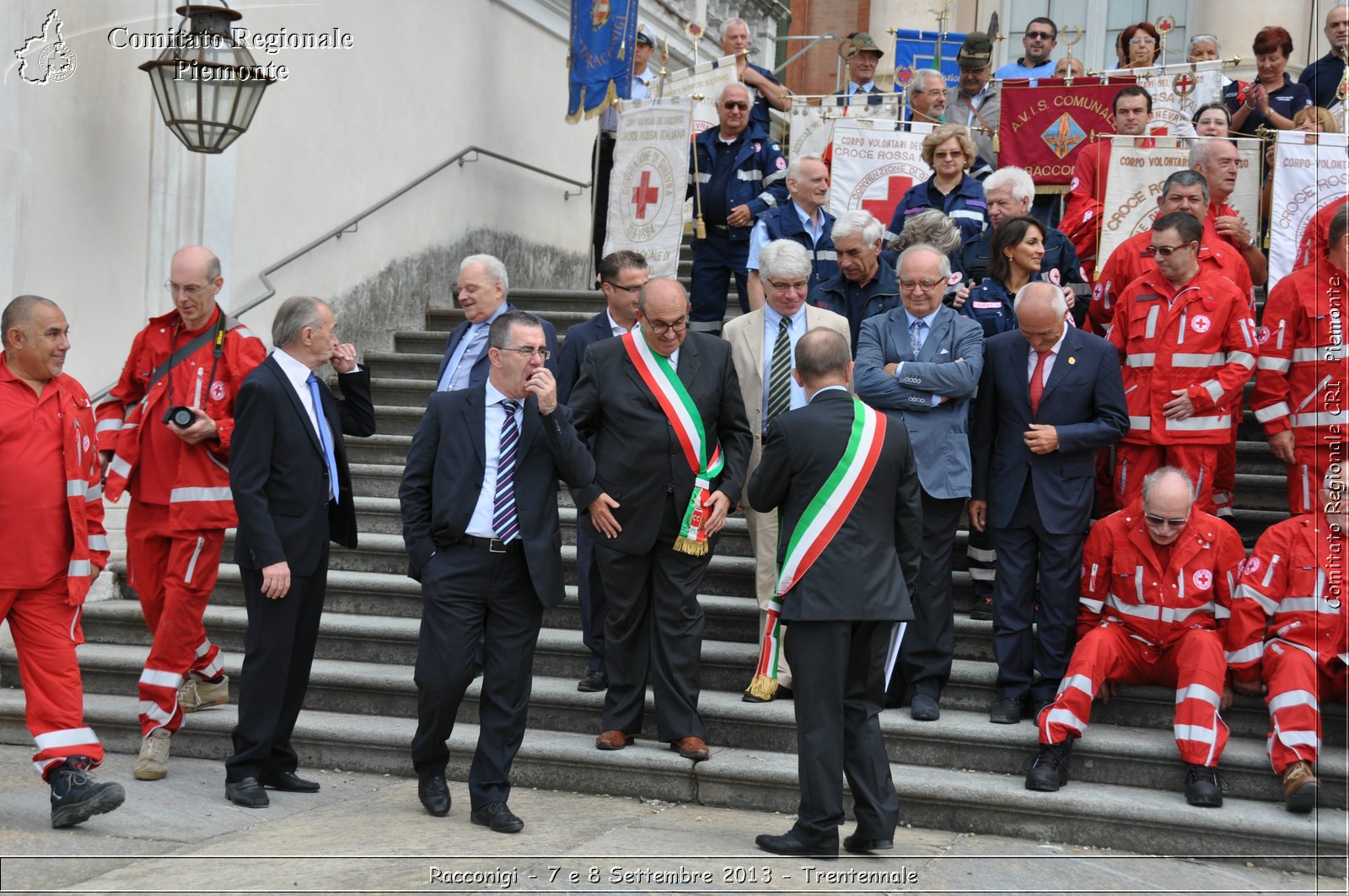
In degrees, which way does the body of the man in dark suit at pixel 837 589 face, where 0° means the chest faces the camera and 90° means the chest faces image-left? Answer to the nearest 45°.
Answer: approximately 135°

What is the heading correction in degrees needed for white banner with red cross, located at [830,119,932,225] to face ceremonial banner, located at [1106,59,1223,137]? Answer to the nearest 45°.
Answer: approximately 135° to its left

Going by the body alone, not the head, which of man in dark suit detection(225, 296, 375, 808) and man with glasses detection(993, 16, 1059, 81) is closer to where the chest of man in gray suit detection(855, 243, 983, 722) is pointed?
the man in dark suit

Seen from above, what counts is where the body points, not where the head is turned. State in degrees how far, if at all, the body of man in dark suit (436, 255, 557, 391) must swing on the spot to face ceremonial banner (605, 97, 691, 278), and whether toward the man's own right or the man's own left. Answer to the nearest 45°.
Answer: approximately 135° to the man's own right

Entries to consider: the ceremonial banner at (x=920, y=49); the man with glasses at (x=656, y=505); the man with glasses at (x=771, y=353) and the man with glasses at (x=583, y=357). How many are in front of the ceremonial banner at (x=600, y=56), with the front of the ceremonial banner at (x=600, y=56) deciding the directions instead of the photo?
3

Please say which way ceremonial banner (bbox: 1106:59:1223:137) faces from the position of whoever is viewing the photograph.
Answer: facing the viewer

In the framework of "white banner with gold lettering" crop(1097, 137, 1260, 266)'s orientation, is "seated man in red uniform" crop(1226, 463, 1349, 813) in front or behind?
in front

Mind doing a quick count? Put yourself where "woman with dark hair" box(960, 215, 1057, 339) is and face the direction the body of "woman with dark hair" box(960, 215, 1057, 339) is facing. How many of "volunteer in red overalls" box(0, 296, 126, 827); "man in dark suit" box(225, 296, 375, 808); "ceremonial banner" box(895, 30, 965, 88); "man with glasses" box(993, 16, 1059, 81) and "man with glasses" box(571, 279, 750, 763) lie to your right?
3

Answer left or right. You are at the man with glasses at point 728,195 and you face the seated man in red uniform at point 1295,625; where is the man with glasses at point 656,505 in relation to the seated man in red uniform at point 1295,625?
right

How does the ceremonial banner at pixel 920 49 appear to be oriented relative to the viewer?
toward the camera

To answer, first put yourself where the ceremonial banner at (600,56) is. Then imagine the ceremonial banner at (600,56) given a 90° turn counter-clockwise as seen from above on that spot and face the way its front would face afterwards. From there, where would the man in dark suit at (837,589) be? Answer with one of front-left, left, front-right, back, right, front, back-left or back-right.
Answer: right

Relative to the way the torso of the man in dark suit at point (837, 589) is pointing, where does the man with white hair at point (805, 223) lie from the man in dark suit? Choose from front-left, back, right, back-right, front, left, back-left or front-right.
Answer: front-right

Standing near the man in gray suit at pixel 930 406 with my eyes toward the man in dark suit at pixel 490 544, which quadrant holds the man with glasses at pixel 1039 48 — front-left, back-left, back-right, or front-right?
back-right

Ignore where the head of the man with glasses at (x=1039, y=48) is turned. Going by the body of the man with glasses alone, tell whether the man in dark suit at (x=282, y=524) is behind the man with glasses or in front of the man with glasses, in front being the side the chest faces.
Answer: in front

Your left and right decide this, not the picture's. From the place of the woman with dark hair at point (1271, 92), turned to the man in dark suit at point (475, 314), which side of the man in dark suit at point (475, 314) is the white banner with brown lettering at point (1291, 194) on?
left
